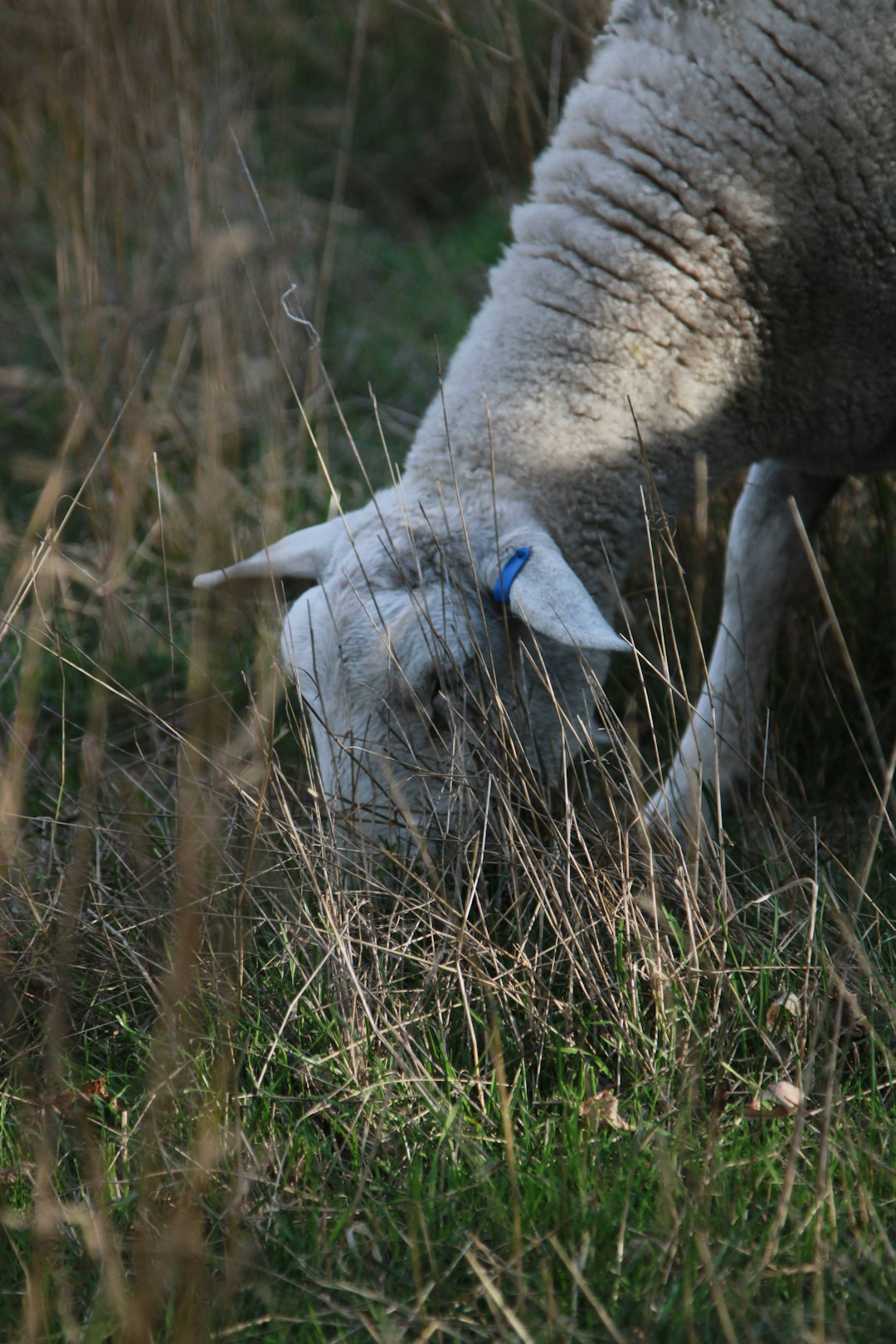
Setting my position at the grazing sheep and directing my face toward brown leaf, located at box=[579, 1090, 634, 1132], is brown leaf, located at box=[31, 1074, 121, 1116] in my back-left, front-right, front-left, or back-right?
front-right

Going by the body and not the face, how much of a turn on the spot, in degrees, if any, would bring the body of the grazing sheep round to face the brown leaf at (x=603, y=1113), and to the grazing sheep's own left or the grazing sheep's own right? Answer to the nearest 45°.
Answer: approximately 90° to the grazing sheep's own left

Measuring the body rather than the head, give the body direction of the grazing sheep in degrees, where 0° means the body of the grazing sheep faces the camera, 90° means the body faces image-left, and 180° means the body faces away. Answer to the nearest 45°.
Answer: approximately 90°

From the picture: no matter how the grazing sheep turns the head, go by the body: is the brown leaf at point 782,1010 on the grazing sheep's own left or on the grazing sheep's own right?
on the grazing sheep's own left

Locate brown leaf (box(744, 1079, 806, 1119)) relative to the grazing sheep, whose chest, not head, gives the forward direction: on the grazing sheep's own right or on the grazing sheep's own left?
on the grazing sheep's own left
